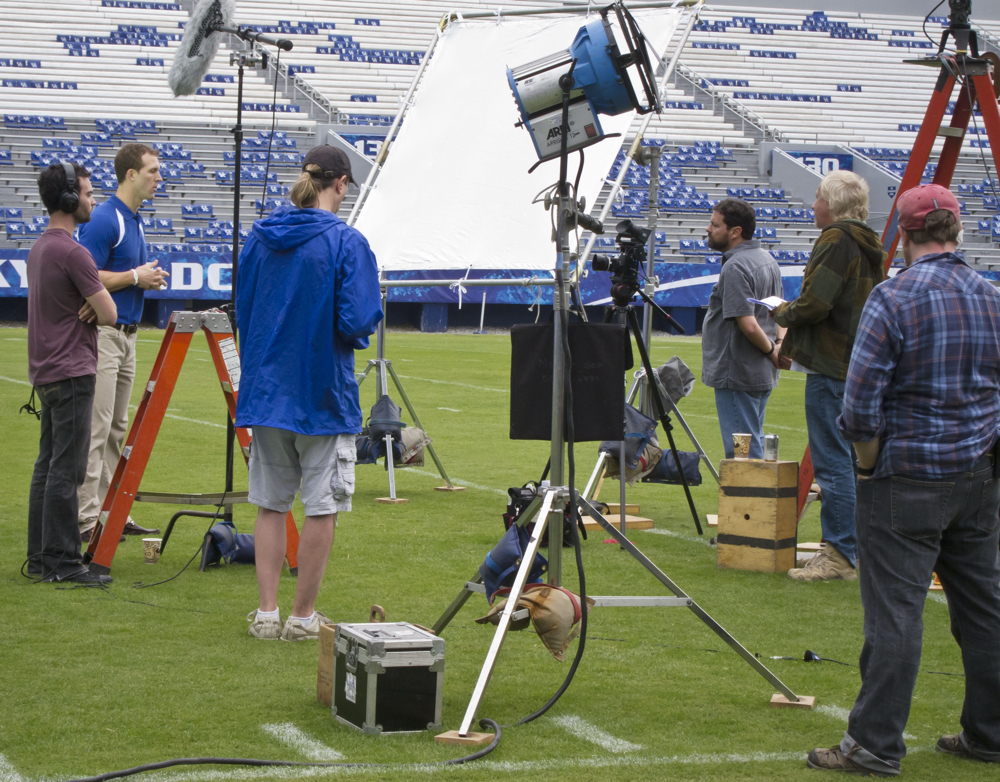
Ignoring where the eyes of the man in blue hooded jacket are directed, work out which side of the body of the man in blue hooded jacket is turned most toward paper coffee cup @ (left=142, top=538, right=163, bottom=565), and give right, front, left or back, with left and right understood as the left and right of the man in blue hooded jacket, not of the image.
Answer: left

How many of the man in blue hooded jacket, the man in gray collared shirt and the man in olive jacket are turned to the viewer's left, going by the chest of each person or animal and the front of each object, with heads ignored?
2

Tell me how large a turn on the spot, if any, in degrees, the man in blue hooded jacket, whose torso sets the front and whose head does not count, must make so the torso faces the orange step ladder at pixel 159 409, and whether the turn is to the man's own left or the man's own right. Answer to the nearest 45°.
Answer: approximately 90° to the man's own left

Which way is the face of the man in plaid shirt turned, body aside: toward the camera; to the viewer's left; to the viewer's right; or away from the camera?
away from the camera

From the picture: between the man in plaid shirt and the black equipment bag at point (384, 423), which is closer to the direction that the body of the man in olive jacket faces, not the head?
the black equipment bag

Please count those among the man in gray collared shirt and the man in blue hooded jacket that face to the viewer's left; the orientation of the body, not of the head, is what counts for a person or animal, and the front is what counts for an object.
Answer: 1

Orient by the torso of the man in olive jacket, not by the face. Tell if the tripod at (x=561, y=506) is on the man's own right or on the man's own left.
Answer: on the man's own left

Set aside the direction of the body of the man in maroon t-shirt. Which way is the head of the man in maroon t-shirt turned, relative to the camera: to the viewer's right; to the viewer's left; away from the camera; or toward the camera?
to the viewer's right

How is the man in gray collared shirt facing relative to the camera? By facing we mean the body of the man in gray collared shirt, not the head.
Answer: to the viewer's left

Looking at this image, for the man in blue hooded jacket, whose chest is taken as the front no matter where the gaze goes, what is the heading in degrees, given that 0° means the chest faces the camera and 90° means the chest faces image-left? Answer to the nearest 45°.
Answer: approximately 225°

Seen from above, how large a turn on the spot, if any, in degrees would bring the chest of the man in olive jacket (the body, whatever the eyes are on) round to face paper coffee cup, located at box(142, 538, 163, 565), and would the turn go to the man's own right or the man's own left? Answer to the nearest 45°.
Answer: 0° — they already face it

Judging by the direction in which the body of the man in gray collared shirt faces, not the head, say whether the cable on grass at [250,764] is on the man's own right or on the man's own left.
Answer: on the man's own left

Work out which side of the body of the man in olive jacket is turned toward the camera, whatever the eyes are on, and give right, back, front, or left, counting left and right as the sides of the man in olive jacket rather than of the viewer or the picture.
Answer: left
